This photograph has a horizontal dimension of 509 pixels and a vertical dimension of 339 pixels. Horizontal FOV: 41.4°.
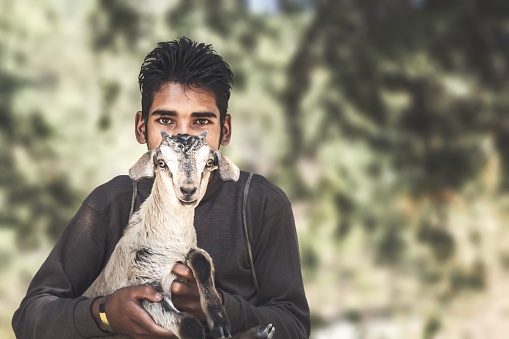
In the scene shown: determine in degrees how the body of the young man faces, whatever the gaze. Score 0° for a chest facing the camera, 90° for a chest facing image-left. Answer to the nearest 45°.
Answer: approximately 0°
